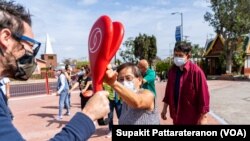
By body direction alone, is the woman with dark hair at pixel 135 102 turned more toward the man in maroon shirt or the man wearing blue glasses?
the man wearing blue glasses

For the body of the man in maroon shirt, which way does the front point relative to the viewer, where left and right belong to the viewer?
facing the viewer and to the left of the viewer

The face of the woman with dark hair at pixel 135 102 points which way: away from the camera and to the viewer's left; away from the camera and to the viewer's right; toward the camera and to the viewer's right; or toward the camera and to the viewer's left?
toward the camera and to the viewer's left

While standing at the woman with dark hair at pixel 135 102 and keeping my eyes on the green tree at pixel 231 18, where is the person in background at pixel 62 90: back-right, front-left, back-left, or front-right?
front-left

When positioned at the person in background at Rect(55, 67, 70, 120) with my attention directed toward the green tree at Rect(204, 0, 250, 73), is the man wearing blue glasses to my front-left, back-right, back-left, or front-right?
back-right

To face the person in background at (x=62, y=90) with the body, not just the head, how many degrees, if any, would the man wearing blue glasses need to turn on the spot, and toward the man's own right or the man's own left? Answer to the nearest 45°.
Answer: approximately 90° to the man's own left

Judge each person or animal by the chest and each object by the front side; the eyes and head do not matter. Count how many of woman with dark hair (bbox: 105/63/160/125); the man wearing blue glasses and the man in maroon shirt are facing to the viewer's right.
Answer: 1

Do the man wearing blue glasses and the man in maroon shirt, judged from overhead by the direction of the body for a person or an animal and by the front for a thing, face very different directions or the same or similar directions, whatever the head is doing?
very different directions

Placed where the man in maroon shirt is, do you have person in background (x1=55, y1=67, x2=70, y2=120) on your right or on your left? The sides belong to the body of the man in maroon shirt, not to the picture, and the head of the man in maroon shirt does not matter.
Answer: on your right

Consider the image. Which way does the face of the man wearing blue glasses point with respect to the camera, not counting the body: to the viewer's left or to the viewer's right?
to the viewer's right

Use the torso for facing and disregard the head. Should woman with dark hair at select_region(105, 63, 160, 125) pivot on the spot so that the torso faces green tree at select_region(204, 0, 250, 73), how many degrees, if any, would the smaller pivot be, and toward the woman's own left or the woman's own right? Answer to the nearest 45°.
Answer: approximately 135° to the woman's own right

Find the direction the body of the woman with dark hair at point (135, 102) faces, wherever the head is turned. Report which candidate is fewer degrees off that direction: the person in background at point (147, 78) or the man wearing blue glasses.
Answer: the man wearing blue glasses

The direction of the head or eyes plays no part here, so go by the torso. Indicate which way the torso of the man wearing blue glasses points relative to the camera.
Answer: to the viewer's right

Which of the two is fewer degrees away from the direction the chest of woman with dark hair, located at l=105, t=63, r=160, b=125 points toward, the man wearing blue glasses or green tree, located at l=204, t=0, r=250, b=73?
the man wearing blue glasses

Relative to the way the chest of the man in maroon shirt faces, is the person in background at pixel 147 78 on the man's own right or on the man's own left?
on the man's own right
